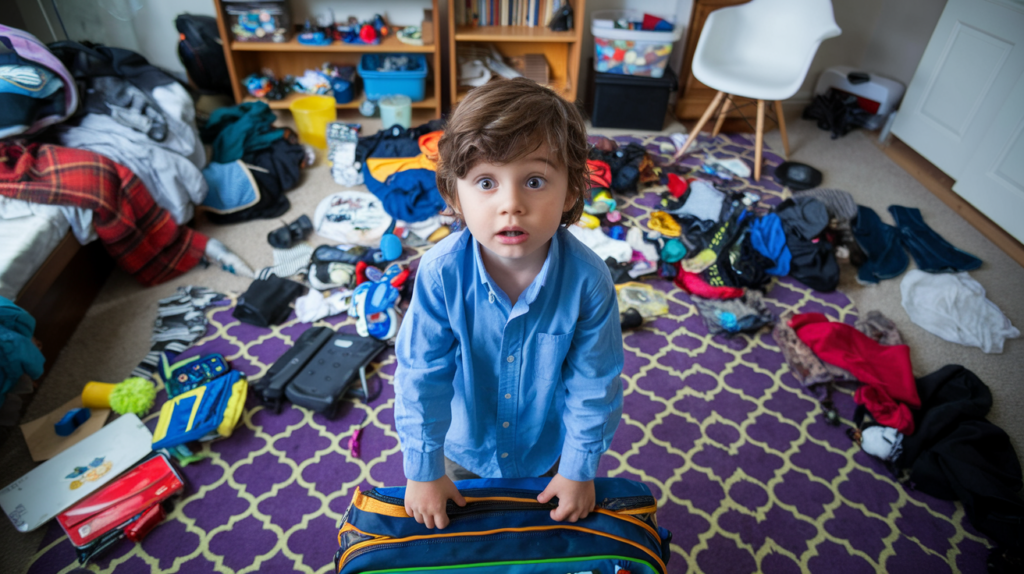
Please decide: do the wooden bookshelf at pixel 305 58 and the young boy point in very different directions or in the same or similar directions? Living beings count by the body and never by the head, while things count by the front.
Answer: same or similar directions

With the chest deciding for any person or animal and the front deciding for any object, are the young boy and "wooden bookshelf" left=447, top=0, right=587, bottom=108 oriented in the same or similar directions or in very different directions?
same or similar directions

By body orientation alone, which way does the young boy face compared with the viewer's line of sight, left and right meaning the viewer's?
facing the viewer

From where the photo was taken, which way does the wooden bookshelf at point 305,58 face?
toward the camera

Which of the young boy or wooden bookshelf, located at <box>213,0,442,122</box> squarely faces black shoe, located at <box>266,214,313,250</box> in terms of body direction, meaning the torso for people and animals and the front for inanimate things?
the wooden bookshelf

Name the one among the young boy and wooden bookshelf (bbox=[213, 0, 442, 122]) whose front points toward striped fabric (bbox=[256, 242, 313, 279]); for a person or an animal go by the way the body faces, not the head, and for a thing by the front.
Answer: the wooden bookshelf

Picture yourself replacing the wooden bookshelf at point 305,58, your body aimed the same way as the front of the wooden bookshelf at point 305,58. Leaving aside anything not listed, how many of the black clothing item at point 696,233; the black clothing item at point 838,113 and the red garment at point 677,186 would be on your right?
0

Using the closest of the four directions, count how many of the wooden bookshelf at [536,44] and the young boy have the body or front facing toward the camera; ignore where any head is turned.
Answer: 2

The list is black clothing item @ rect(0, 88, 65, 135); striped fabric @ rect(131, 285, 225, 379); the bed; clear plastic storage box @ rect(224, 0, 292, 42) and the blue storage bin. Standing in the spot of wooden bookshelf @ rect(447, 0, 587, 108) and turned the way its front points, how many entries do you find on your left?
0

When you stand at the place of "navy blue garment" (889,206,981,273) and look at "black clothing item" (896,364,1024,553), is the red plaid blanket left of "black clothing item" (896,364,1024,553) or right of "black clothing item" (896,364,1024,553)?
right

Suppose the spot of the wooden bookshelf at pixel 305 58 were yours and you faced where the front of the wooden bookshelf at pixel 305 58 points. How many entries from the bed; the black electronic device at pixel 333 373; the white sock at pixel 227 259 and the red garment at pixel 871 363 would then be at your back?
0

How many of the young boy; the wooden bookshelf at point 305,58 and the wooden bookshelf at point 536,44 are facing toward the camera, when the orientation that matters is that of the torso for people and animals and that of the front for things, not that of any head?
3

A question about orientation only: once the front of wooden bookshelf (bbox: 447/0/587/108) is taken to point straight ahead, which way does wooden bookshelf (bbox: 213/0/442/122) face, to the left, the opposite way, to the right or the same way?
the same way

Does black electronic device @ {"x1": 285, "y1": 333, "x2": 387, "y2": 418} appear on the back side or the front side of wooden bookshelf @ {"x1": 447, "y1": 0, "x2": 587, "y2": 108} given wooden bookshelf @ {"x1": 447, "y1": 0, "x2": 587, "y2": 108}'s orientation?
on the front side

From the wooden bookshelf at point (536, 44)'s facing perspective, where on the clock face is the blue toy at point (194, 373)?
The blue toy is roughly at 1 o'clock from the wooden bookshelf.

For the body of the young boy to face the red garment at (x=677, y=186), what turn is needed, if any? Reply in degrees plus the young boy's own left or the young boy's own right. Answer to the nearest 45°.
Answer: approximately 135° to the young boy's own left

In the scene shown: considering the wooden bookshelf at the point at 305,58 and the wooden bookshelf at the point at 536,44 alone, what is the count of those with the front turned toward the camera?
2

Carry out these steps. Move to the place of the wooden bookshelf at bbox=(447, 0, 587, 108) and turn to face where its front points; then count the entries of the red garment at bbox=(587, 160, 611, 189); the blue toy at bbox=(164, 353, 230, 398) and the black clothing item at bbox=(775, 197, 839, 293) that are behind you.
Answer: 0

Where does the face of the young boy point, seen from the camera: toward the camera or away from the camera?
toward the camera
